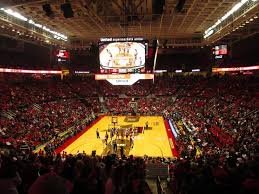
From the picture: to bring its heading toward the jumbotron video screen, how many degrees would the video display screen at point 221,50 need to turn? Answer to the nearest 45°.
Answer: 0° — it already faces it

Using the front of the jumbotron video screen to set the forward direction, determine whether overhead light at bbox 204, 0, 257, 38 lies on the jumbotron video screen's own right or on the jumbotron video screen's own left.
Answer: on the jumbotron video screen's own left

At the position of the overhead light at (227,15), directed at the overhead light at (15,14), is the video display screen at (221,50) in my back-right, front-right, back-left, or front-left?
back-right

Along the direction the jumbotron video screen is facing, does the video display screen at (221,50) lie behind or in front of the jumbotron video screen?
behind

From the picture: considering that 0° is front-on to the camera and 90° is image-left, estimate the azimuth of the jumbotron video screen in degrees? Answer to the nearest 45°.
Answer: approximately 0°
